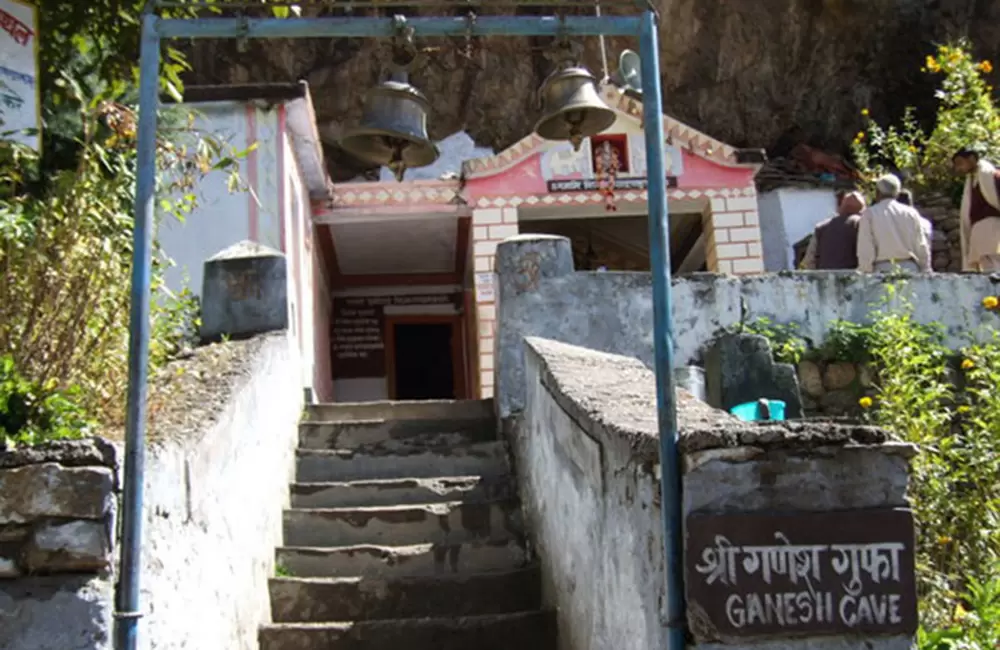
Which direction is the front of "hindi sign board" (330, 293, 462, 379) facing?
toward the camera

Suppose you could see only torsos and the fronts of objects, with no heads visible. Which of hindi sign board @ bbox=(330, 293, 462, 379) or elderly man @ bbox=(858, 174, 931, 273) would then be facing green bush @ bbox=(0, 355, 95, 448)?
the hindi sign board

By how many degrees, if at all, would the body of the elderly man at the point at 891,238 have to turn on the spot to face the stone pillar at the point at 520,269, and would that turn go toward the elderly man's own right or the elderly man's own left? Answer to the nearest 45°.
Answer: approximately 135° to the elderly man's own left

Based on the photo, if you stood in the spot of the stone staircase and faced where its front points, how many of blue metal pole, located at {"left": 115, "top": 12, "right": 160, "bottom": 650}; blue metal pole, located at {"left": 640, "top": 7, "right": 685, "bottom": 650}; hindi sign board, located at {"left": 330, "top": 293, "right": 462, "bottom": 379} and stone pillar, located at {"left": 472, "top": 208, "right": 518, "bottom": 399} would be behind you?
2

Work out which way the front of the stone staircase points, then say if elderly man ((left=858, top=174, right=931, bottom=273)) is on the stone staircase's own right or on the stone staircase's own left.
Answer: on the stone staircase's own left

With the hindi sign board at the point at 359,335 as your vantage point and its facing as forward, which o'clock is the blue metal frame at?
The blue metal frame is roughly at 12 o'clock from the hindi sign board.

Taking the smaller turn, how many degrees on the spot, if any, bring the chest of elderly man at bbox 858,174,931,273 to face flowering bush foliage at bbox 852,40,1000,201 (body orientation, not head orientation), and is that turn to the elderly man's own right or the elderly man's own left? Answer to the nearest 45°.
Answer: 0° — they already face it

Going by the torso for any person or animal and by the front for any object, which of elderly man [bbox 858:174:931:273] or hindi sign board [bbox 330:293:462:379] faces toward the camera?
the hindi sign board

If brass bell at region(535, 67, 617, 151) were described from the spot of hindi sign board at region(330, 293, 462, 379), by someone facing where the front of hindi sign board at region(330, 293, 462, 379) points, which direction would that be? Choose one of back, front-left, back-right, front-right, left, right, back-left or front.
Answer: front

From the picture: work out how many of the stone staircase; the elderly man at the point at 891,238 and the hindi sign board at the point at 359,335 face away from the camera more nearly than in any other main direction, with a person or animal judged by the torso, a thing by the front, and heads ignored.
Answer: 1

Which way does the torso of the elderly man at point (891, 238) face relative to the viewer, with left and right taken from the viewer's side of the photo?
facing away from the viewer

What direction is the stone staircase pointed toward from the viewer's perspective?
toward the camera

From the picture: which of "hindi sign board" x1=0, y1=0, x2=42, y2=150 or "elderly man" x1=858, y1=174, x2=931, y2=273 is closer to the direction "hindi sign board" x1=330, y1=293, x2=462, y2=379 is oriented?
the hindi sign board
